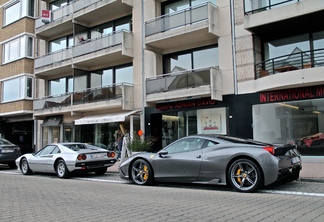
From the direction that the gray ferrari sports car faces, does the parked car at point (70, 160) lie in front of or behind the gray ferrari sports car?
in front

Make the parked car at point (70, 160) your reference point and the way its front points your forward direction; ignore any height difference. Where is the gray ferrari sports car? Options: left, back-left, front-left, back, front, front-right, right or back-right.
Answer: back

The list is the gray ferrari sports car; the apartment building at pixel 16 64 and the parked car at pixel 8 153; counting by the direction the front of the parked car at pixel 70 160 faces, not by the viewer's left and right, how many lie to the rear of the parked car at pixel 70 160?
1

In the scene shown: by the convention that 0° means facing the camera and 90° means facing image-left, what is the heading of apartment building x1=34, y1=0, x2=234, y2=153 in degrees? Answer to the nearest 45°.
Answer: approximately 45°

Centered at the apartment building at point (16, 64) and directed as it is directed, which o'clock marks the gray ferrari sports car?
The gray ferrari sports car is roughly at 10 o'clock from the apartment building.

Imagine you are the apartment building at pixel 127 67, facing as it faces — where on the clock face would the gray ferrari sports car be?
The gray ferrari sports car is roughly at 10 o'clock from the apartment building.

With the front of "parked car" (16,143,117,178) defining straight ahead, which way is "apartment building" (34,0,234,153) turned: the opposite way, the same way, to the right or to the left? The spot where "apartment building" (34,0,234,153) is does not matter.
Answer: to the left

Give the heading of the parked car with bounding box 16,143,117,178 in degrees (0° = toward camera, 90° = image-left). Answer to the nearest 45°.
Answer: approximately 135°

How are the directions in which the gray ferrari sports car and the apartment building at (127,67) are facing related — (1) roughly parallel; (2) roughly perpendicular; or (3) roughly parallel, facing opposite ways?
roughly perpendicular

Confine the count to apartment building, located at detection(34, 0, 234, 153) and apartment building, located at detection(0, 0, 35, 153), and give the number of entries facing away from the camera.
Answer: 0

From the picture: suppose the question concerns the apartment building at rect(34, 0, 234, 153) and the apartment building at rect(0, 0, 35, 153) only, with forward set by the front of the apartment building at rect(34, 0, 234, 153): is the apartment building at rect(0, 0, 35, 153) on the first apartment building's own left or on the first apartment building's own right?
on the first apartment building's own right

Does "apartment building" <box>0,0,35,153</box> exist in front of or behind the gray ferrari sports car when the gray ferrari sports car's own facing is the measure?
in front

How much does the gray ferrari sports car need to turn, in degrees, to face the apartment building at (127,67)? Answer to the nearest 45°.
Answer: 0° — it already faces it

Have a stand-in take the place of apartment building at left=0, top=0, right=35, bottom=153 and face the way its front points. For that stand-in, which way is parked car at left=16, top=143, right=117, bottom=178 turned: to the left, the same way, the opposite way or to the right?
to the right

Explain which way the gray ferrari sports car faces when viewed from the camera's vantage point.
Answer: facing away from the viewer and to the left of the viewer

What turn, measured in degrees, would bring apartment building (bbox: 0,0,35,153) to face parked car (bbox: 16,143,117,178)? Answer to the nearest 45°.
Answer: approximately 45° to its left
